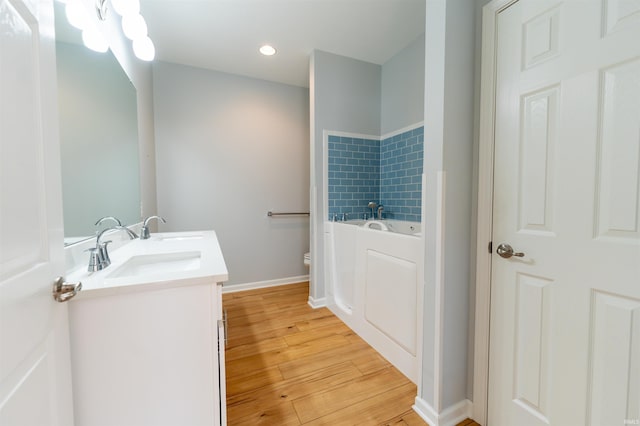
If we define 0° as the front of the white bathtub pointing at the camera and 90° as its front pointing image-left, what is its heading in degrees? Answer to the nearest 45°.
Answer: approximately 45°

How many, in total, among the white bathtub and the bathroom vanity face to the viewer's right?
1

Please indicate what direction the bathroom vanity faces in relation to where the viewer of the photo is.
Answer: facing to the right of the viewer

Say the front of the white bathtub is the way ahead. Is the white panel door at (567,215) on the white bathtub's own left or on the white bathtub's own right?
on the white bathtub's own left
